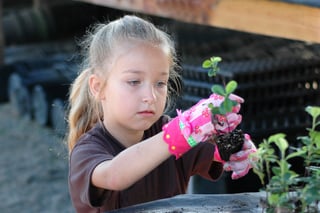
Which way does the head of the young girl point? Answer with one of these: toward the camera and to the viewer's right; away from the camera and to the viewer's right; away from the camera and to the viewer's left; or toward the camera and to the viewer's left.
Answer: toward the camera and to the viewer's right

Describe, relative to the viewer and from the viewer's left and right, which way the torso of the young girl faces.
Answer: facing the viewer and to the right of the viewer

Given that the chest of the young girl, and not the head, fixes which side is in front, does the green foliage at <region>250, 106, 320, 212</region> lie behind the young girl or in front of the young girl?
in front
